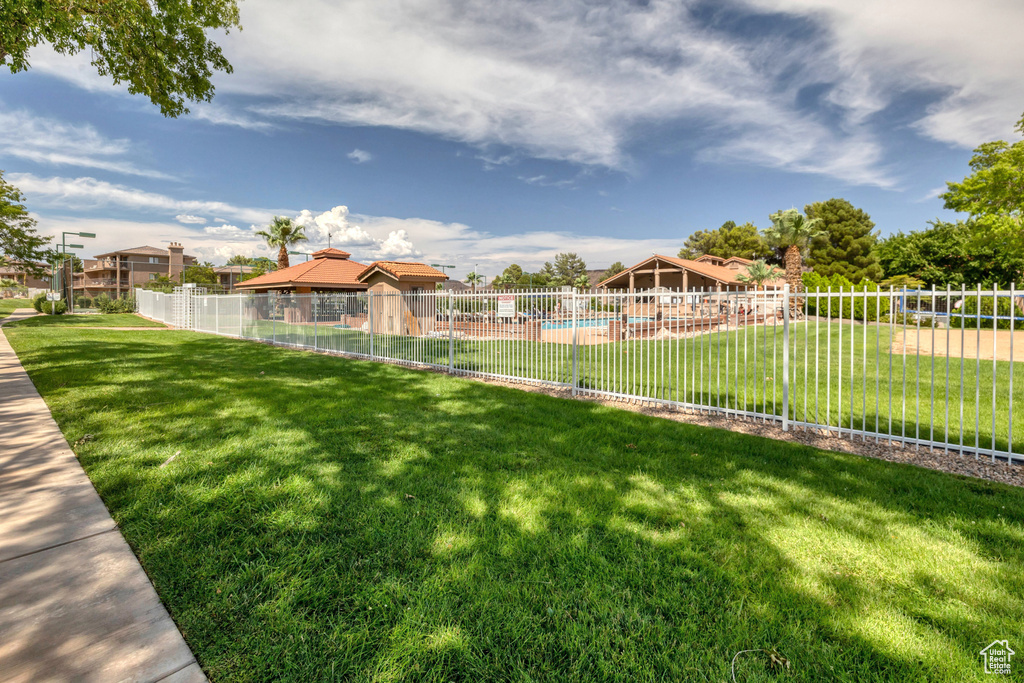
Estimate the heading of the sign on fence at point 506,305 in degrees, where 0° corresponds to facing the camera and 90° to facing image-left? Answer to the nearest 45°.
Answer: approximately 0°

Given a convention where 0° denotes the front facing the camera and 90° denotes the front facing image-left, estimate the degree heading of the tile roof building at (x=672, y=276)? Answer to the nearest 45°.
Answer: approximately 45°

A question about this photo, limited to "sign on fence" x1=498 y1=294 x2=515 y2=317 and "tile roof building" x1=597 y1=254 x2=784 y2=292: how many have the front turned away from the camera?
0

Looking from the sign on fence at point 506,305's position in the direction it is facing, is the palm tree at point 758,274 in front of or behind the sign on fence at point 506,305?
behind

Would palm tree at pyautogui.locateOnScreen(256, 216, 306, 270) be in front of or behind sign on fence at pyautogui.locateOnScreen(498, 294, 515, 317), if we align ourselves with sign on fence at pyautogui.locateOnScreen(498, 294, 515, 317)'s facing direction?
behind
